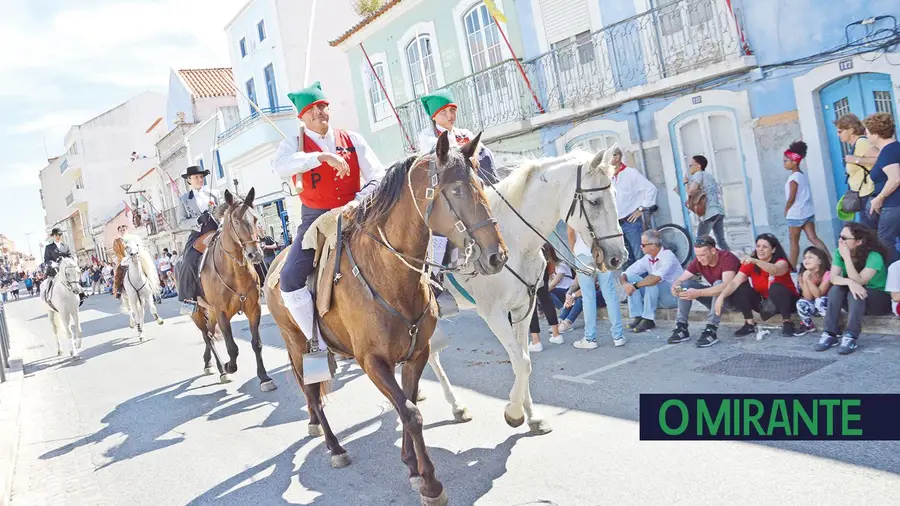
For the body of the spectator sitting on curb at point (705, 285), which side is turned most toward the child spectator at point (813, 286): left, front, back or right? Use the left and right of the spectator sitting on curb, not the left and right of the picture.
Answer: left

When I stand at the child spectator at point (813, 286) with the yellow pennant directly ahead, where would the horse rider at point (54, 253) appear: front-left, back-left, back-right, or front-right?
front-left

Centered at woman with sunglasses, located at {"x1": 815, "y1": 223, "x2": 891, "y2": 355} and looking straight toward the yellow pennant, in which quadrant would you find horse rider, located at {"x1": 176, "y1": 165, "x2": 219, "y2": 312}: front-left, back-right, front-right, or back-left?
front-left

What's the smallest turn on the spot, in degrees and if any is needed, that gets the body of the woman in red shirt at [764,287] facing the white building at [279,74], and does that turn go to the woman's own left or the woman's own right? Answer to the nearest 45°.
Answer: approximately 90° to the woman's own right

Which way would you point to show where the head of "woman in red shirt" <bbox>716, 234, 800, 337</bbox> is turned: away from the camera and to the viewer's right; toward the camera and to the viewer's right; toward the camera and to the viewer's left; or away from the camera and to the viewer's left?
toward the camera and to the viewer's left

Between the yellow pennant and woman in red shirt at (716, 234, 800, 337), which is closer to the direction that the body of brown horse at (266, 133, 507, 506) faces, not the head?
the woman in red shirt

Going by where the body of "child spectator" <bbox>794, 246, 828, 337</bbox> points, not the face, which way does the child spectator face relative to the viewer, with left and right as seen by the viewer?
facing the viewer and to the left of the viewer

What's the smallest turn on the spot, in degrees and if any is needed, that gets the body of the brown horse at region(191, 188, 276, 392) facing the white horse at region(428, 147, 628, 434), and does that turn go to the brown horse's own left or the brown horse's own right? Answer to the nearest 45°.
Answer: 0° — it already faces it

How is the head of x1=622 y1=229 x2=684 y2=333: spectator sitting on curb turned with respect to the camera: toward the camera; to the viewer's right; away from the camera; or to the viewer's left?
to the viewer's left

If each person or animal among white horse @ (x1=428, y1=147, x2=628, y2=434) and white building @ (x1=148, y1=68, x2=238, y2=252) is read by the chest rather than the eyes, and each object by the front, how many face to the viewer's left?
0

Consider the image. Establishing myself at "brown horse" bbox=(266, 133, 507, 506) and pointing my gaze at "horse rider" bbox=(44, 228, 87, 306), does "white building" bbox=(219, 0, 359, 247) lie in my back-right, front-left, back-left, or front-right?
front-right

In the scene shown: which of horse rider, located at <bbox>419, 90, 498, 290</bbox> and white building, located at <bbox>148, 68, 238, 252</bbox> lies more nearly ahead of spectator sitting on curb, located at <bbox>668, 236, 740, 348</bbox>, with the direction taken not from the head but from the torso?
the horse rider

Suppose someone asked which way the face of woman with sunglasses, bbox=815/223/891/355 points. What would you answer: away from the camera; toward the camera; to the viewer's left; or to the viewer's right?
to the viewer's left
